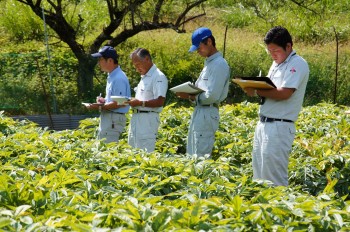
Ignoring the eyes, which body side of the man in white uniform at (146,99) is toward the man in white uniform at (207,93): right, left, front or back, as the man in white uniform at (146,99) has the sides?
left

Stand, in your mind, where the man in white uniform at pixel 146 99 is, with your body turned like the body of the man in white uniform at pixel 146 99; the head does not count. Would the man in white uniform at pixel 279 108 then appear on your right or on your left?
on your left

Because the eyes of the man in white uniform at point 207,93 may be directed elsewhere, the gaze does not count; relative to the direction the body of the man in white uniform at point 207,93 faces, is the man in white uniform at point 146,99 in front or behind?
in front

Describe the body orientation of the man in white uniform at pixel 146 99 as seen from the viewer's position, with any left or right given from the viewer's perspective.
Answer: facing the viewer and to the left of the viewer

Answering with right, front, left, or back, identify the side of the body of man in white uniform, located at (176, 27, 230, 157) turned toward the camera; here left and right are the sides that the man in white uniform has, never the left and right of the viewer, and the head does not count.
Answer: left

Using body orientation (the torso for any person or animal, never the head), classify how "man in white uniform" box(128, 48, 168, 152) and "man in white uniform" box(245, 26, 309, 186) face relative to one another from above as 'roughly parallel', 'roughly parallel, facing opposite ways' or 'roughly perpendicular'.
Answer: roughly parallel

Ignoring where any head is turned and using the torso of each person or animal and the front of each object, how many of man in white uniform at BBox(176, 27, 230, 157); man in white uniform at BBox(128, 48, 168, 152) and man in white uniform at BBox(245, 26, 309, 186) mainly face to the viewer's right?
0

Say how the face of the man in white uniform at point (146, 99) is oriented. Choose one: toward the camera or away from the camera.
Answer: toward the camera

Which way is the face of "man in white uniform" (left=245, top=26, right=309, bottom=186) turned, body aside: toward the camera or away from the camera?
toward the camera

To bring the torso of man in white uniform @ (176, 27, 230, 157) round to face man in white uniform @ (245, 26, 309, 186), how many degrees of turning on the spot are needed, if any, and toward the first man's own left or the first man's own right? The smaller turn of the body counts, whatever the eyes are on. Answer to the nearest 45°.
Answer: approximately 135° to the first man's own left

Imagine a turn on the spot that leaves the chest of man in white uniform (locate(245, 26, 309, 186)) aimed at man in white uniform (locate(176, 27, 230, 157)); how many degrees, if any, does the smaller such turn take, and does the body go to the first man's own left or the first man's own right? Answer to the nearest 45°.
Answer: approximately 90° to the first man's own right

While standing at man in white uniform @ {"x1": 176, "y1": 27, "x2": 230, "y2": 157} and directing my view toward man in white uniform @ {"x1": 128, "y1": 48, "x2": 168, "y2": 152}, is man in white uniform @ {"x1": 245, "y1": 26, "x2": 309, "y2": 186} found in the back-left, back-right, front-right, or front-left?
back-left
